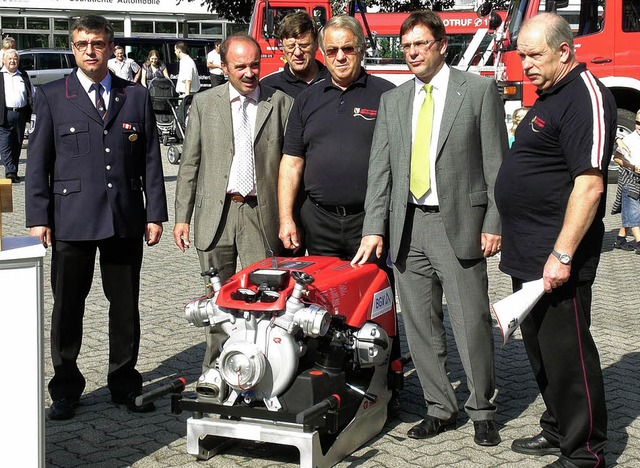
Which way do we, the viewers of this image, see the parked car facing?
facing to the left of the viewer

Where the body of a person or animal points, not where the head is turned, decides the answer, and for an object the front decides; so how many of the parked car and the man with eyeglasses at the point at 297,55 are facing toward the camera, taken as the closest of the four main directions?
1

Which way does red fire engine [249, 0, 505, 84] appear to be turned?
to the viewer's left

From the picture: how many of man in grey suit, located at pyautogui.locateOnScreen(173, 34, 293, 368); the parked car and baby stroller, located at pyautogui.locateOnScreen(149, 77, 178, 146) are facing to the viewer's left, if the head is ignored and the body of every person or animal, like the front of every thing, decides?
1

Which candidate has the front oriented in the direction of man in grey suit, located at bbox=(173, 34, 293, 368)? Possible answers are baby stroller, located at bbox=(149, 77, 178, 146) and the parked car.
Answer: the baby stroller

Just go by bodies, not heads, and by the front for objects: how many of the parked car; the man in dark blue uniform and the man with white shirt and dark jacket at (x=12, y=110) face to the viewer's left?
1

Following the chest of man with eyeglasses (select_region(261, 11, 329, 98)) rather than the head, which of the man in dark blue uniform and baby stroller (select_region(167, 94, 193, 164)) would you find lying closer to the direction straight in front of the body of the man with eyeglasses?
the man in dark blue uniform

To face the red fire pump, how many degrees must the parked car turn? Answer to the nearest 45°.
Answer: approximately 90° to its left

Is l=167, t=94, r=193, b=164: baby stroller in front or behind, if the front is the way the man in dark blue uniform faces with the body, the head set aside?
behind

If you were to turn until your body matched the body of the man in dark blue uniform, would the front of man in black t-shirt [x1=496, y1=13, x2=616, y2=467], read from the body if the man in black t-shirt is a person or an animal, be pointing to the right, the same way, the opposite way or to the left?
to the right

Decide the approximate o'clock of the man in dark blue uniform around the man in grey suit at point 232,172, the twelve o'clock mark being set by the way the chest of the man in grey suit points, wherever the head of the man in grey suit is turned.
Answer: The man in dark blue uniform is roughly at 3 o'clock from the man in grey suit.

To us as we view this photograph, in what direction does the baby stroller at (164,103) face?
facing the viewer

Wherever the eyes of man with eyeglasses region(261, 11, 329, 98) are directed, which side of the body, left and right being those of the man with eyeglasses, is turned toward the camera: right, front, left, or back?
front

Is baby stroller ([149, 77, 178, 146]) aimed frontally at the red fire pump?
yes
